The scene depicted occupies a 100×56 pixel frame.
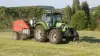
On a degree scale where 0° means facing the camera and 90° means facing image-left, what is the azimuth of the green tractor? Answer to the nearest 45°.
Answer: approximately 315°

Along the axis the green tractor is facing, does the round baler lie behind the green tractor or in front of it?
behind

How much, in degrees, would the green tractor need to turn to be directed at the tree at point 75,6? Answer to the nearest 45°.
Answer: approximately 135° to its left

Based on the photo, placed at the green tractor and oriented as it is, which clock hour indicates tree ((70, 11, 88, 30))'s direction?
The tree is roughly at 8 o'clock from the green tractor.
